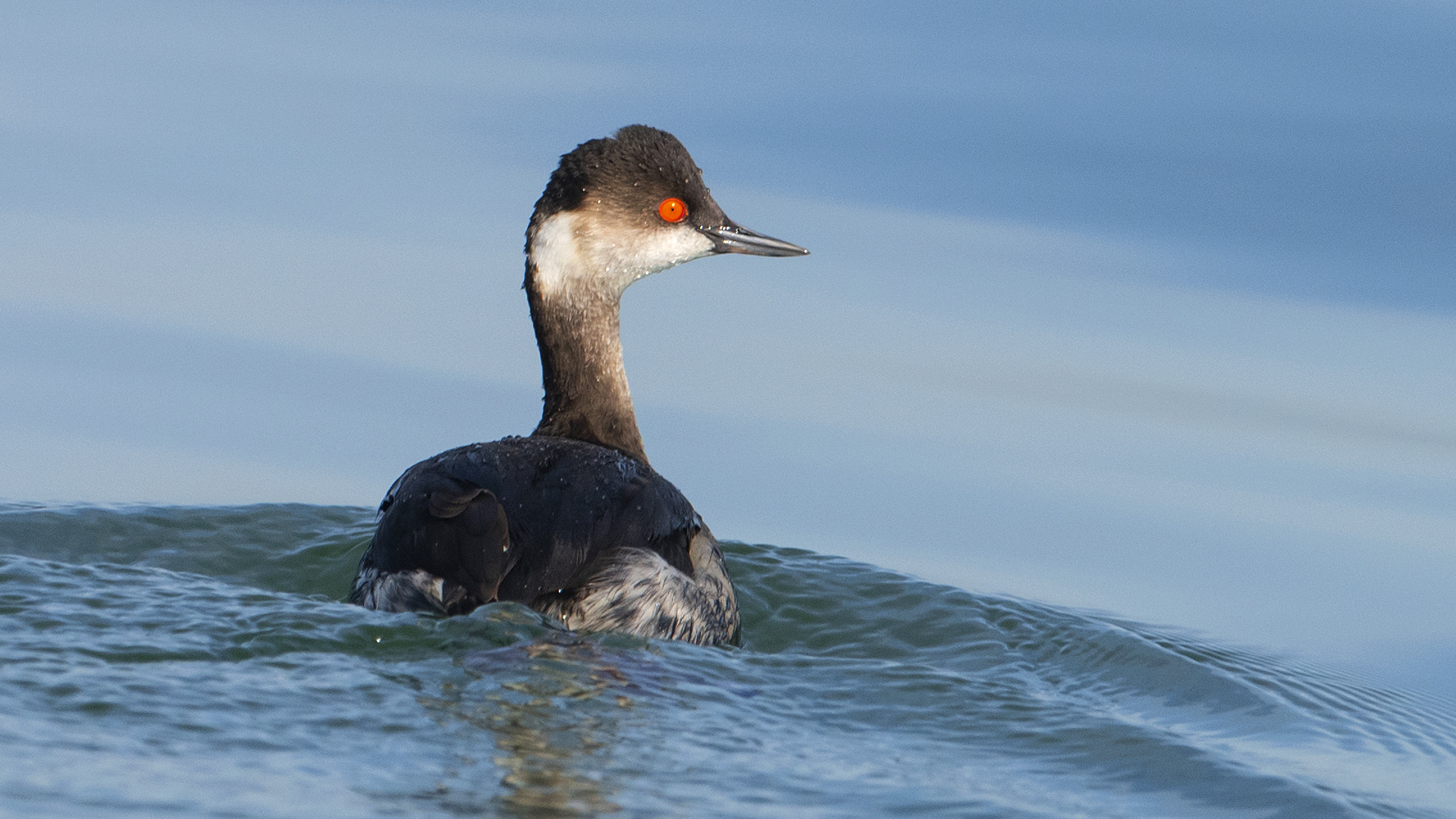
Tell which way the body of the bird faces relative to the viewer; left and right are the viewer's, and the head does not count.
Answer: facing away from the viewer and to the right of the viewer
